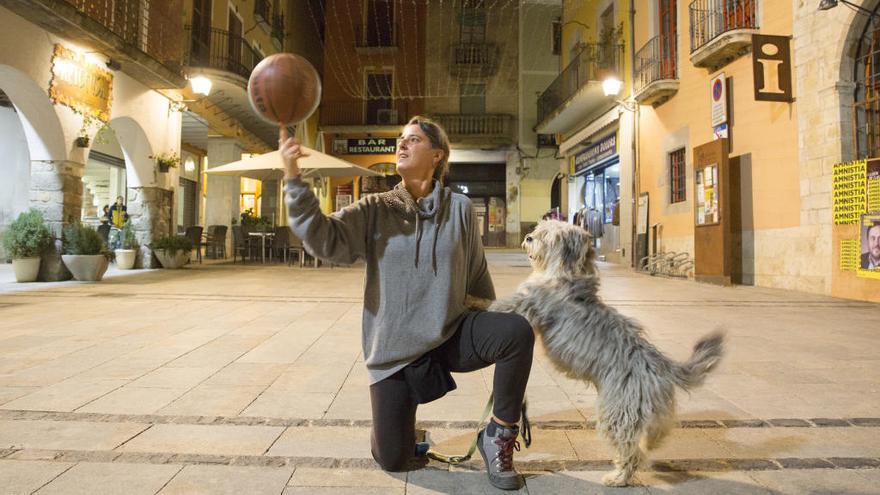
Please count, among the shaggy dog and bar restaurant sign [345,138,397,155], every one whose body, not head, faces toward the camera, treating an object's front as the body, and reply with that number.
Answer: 1

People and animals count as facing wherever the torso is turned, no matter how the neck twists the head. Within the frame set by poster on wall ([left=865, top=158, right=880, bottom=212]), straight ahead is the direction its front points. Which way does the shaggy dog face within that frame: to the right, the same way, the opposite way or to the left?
the same way

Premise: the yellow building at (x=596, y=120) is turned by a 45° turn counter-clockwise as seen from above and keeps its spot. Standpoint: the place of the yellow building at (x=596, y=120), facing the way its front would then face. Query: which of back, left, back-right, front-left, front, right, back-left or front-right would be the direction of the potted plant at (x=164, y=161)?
front-right

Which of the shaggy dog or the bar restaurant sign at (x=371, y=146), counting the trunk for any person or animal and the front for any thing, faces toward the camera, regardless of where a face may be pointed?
the bar restaurant sign

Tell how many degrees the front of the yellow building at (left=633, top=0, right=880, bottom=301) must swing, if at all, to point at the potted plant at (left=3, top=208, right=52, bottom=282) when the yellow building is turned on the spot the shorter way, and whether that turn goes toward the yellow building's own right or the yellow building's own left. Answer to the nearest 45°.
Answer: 0° — it already faces it

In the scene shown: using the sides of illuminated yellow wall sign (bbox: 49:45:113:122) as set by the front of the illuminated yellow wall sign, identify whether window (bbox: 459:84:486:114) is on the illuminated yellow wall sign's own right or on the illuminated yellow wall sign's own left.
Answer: on the illuminated yellow wall sign's own left

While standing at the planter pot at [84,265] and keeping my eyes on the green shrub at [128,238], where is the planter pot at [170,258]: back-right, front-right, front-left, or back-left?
front-right

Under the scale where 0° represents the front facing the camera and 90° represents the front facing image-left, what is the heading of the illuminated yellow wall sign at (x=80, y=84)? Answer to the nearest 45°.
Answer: approximately 315°

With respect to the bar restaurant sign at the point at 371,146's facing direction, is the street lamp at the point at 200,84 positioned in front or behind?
in front

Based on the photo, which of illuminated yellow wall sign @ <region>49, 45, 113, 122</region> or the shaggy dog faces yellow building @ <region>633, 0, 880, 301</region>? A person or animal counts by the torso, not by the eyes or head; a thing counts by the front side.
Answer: the illuminated yellow wall sign

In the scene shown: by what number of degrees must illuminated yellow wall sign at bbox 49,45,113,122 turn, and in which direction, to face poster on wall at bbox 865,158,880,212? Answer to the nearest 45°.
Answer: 0° — it already faces it

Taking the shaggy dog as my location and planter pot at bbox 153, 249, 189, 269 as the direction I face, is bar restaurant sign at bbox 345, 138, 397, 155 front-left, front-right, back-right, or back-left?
front-right

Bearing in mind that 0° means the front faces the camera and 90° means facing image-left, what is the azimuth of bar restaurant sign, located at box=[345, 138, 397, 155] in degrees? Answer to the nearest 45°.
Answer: approximately 0°

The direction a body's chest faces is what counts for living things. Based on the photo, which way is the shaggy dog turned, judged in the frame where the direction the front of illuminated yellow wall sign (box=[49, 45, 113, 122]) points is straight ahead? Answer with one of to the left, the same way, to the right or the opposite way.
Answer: the opposite way

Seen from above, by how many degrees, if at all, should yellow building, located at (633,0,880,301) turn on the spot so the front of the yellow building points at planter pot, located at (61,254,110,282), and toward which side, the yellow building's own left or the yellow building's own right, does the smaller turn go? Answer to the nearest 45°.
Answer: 0° — it already faces it

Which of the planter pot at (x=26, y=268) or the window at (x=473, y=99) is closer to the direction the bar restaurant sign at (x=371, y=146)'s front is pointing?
the planter pot

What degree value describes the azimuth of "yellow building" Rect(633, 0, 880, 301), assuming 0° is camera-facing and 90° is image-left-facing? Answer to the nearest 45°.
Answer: approximately 45°

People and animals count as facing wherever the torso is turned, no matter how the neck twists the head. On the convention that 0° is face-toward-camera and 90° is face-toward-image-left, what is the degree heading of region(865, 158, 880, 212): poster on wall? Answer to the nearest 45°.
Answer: approximately 45°

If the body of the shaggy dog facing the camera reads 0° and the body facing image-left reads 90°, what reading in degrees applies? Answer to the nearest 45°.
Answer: approximately 90°
